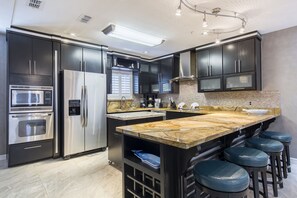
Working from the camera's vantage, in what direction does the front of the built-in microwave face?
facing the viewer

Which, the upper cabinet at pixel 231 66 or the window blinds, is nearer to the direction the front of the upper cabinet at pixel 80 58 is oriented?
the upper cabinet

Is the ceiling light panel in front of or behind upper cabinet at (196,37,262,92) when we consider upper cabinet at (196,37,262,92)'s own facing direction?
in front

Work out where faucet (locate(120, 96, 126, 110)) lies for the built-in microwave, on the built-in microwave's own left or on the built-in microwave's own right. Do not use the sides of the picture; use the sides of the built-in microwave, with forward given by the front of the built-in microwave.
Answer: on the built-in microwave's own left

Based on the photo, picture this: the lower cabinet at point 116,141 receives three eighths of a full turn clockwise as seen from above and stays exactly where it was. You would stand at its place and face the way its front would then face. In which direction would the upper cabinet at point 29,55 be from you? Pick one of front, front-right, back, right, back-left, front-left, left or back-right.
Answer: left

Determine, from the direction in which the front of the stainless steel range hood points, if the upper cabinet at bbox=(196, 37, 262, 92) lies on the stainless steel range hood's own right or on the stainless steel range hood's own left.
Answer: on the stainless steel range hood's own left

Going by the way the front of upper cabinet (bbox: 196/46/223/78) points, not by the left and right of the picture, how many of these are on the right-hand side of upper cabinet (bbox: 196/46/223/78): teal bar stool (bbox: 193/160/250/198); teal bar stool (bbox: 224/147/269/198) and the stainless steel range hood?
1

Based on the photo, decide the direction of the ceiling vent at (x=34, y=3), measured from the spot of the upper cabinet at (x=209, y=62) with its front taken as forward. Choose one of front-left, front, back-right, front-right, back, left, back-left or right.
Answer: front

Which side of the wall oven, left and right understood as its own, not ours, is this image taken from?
front

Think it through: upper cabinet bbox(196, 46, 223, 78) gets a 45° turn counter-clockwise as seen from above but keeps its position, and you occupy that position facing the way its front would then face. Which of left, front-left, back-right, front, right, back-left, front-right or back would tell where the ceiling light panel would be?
front-right

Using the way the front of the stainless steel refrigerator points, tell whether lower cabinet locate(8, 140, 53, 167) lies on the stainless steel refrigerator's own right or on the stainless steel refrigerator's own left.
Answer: on the stainless steel refrigerator's own right

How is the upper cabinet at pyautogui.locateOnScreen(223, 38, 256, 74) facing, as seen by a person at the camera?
facing the viewer and to the left of the viewer

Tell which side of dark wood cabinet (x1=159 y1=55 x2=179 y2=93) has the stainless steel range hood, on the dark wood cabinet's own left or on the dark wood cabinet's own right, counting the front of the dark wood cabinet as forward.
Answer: on the dark wood cabinet's own left

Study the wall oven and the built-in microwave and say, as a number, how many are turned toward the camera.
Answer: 2
